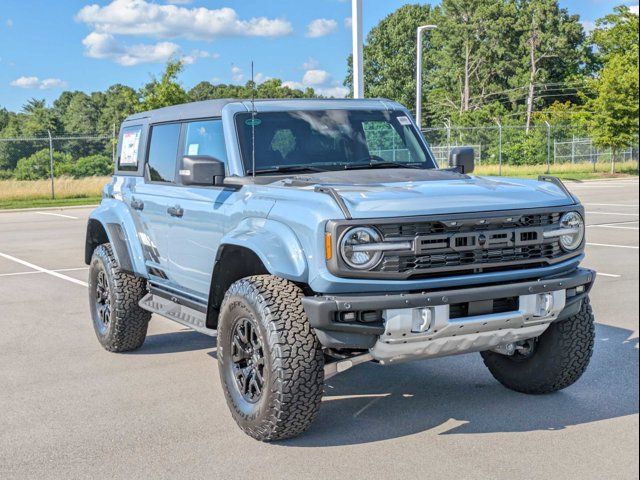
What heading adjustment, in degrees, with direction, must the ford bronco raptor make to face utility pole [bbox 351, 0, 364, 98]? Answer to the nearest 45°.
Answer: approximately 135° to its left

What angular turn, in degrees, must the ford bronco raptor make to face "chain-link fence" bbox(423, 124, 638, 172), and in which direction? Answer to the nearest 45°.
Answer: approximately 135° to its left

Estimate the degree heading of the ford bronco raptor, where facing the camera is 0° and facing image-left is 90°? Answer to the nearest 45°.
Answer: approximately 315°

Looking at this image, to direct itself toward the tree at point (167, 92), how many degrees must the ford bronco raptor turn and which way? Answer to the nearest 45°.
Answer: approximately 135° to its left

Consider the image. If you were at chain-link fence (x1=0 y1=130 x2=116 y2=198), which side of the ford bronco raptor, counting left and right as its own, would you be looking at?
back

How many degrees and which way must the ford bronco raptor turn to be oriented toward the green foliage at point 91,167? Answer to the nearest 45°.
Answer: approximately 135° to its left

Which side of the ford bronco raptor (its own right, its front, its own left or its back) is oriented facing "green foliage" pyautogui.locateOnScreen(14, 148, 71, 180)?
back
